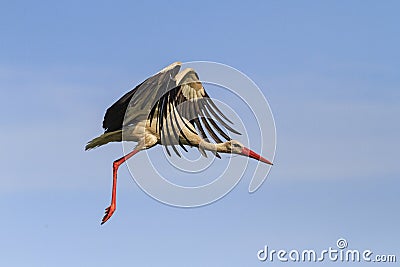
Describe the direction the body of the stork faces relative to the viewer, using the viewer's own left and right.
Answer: facing to the right of the viewer
